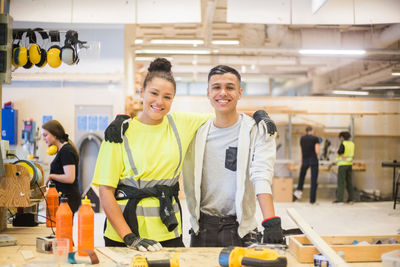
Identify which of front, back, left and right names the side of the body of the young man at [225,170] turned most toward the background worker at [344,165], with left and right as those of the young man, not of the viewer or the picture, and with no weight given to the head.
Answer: back

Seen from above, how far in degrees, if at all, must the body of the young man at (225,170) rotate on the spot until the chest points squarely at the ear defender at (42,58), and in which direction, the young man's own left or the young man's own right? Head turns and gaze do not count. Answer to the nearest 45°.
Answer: approximately 135° to the young man's own right

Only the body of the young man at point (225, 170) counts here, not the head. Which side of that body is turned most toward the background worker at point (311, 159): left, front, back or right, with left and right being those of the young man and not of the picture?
back

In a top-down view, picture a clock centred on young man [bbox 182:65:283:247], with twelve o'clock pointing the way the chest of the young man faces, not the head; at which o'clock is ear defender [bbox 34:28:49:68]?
The ear defender is roughly at 4 o'clock from the young man.

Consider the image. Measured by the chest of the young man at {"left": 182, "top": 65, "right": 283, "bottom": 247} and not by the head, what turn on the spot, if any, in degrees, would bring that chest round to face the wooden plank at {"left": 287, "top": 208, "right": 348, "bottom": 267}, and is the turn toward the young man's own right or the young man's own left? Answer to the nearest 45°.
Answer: approximately 45° to the young man's own left

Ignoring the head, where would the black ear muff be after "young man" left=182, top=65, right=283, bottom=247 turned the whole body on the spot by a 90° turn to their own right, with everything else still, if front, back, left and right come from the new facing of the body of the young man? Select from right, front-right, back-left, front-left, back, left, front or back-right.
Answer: front-right

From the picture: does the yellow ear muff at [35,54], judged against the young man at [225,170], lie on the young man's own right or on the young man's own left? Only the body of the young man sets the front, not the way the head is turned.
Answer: on the young man's own right

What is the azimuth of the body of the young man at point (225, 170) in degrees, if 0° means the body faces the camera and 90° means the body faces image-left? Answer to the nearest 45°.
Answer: approximately 0°

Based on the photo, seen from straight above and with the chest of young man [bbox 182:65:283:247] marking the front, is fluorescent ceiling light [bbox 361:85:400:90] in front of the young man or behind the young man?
behind

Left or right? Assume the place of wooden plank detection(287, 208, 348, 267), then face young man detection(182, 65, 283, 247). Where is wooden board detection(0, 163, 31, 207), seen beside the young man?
left

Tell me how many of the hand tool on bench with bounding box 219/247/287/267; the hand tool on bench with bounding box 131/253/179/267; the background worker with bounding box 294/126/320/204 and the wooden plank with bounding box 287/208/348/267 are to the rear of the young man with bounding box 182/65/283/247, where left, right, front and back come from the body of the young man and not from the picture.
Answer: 1
